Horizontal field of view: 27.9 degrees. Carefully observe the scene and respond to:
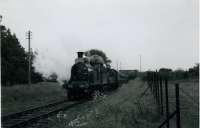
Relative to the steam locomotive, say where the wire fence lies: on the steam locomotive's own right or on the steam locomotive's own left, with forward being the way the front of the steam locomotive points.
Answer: on the steam locomotive's own left
